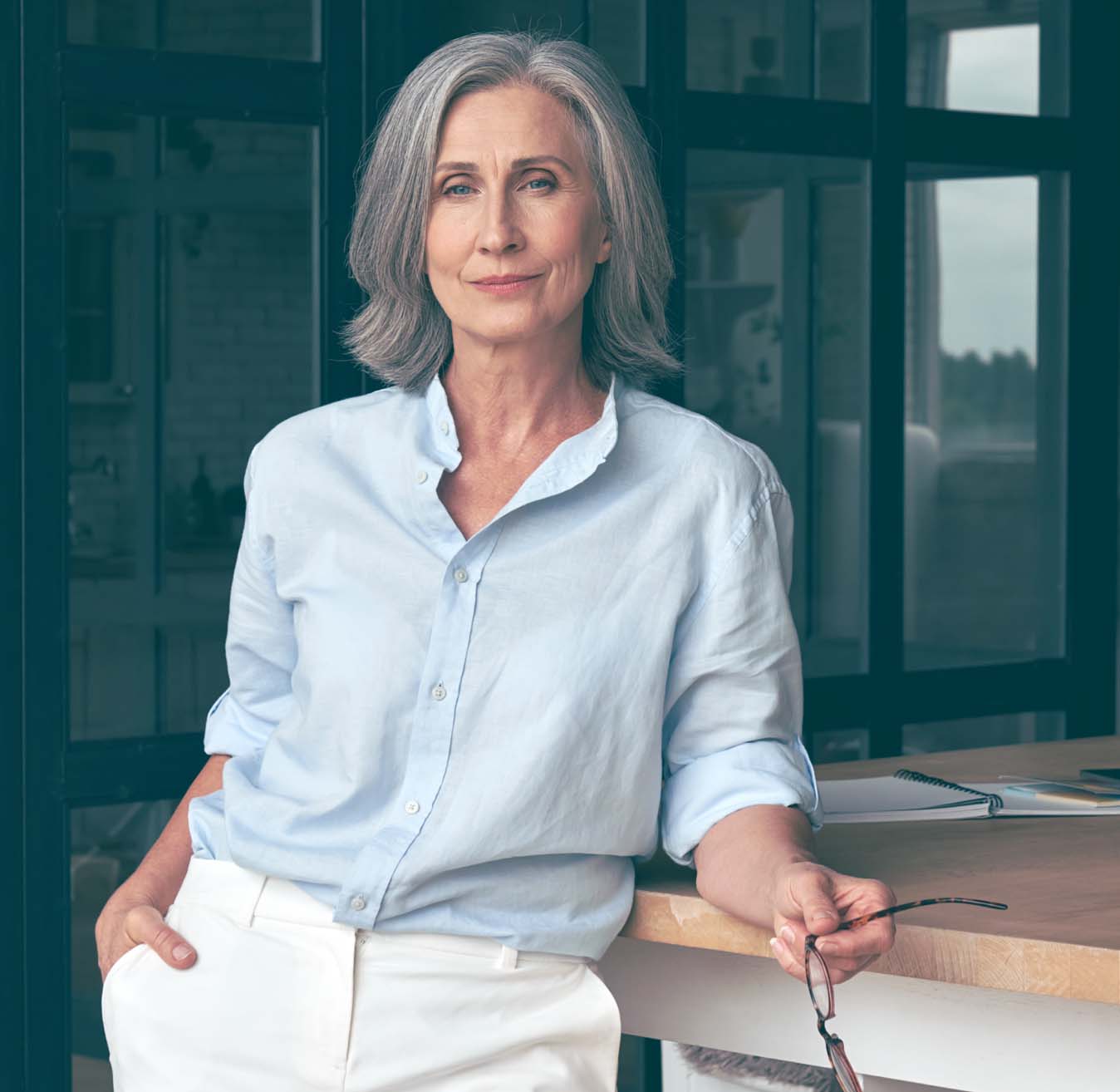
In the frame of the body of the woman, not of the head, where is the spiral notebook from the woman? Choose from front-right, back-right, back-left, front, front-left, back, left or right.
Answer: back-left

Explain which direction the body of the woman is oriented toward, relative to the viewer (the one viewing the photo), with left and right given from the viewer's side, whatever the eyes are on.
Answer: facing the viewer
